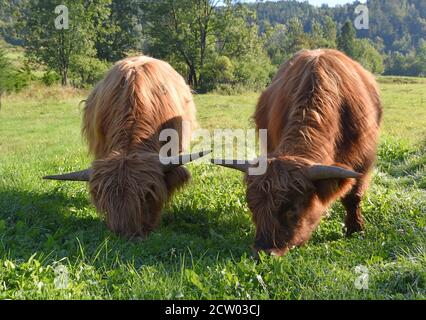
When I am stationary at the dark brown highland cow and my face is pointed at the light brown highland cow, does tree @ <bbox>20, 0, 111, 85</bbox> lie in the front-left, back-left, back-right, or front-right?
front-right

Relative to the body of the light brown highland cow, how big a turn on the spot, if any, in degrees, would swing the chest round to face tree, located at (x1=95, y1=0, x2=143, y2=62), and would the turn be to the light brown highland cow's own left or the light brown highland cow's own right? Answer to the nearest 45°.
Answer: approximately 180°

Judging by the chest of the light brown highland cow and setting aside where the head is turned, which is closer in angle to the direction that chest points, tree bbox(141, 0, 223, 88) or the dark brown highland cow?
the dark brown highland cow

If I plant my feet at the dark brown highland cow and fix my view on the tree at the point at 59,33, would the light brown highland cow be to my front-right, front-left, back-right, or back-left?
front-left

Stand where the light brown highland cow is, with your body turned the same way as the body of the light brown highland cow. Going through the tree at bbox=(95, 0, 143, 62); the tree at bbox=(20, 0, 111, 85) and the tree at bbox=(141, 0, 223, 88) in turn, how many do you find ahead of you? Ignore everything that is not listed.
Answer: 0

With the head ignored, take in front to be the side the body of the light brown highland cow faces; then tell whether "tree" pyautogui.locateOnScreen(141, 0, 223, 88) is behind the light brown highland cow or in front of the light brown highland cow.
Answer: behind

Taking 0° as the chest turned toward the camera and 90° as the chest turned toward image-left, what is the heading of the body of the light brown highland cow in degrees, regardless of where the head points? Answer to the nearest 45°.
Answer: approximately 0°

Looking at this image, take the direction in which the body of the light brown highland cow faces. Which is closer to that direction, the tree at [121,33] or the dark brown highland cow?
the dark brown highland cow

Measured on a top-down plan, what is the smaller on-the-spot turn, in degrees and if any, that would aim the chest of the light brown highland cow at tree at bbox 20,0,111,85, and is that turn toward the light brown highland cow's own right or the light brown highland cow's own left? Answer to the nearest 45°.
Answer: approximately 180°

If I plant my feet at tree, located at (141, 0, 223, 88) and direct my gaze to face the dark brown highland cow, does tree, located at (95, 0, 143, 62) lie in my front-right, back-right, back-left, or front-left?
back-right
